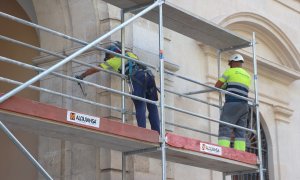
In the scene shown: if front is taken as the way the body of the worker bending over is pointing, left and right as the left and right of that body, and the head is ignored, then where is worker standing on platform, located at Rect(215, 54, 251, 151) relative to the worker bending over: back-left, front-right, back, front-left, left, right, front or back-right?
back-right

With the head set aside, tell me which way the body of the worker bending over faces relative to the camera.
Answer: to the viewer's left
